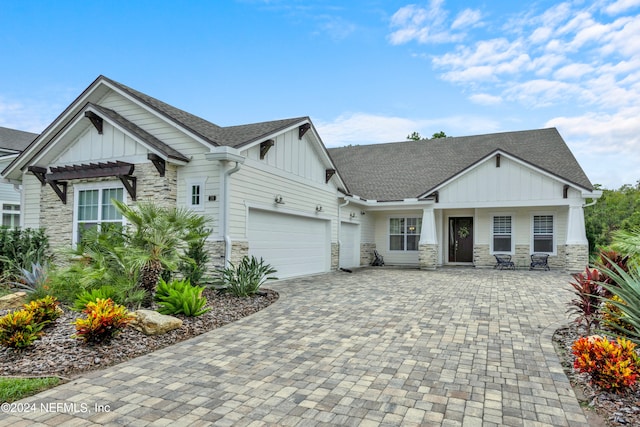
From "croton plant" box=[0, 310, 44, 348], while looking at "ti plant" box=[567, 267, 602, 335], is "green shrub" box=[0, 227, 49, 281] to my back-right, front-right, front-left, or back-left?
back-left

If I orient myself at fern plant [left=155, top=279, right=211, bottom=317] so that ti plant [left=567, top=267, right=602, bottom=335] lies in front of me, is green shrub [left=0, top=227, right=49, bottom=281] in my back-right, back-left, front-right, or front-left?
back-left

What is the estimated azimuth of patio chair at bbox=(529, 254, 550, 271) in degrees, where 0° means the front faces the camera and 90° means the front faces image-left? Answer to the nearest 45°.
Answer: approximately 0°

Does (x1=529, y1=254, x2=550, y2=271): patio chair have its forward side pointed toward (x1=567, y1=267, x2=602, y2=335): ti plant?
yes

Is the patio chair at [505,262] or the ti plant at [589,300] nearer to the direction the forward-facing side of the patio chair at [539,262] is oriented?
the ti plant

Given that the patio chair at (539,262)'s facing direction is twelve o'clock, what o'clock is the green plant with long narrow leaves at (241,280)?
The green plant with long narrow leaves is roughly at 1 o'clock from the patio chair.

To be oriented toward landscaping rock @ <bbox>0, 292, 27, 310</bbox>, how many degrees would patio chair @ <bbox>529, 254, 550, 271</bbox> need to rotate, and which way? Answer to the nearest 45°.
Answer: approximately 45° to its right

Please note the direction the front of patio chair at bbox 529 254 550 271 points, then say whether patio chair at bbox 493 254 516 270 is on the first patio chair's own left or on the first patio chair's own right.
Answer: on the first patio chair's own right
